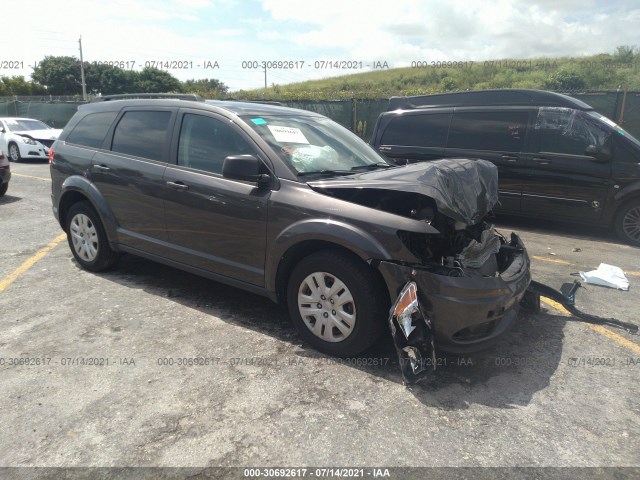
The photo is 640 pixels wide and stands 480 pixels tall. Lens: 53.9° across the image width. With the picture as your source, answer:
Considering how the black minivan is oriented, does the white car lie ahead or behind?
behind

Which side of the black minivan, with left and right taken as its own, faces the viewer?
right

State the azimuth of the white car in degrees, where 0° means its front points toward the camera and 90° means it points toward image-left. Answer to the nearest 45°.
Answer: approximately 315°

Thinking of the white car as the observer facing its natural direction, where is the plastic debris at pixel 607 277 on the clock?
The plastic debris is roughly at 1 o'clock from the white car.

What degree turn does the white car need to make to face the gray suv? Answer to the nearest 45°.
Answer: approximately 45° to its right

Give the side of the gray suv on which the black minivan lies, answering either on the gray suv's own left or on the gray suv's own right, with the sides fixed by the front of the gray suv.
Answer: on the gray suv's own left

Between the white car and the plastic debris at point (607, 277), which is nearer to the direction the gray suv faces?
the plastic debris

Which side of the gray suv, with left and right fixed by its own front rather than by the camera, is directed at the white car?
back

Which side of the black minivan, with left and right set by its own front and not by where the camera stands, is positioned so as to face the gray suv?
right
